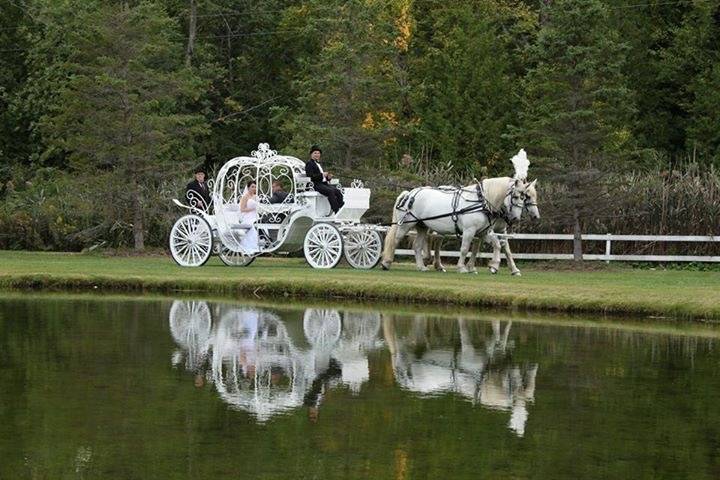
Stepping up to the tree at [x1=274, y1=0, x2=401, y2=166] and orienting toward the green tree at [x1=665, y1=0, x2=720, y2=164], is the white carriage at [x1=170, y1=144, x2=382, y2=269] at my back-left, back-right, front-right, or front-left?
back-right

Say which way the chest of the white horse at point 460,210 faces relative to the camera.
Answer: to the viewer's right

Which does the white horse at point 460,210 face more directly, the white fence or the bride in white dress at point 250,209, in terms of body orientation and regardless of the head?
the white fence

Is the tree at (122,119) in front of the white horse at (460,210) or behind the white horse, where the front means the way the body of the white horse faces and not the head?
behind

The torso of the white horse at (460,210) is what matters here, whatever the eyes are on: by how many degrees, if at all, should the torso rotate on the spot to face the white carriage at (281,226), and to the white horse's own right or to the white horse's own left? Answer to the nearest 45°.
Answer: approximately 180°

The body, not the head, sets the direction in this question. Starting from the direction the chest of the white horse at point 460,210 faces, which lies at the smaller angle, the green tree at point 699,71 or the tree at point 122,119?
the green tree

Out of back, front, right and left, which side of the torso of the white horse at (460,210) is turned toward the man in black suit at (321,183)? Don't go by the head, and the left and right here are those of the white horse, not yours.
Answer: back

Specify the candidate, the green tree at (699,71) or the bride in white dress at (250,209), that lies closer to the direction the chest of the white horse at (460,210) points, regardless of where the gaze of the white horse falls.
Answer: the green tree

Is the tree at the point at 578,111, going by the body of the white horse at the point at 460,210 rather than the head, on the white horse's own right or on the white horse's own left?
on the white horse's own left
